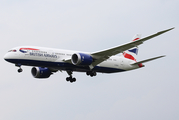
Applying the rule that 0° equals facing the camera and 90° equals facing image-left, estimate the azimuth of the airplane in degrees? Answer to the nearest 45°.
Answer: approximately 45°
